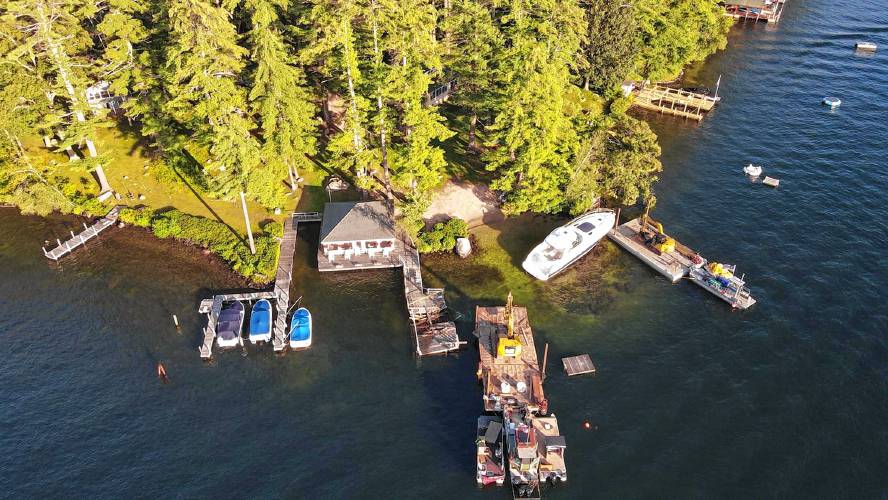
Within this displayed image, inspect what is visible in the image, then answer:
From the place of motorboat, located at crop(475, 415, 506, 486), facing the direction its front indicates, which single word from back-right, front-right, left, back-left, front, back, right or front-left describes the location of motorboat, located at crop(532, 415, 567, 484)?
right

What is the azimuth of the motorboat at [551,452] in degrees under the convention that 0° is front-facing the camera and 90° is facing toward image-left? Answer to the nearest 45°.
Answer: approximately 180°

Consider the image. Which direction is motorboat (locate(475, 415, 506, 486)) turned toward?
away from the camera

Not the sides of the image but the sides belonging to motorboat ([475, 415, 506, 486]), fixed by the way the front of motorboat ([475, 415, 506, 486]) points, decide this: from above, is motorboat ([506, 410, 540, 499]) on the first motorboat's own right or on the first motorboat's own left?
on the first motorboat's own right

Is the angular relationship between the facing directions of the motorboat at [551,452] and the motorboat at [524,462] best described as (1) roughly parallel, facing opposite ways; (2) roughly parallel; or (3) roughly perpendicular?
roughly parallel

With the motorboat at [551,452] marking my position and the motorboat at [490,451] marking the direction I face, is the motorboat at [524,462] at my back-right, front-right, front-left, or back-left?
front-left

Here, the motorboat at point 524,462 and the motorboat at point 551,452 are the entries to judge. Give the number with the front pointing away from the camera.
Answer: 2

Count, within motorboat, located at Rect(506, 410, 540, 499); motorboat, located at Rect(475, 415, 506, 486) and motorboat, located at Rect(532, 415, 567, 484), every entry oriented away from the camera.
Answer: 3

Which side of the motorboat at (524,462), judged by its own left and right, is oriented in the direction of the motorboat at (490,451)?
left

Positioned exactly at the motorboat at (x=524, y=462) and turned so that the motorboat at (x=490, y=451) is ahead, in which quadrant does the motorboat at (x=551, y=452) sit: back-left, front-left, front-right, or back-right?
back-right

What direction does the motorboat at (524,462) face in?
away from the camera

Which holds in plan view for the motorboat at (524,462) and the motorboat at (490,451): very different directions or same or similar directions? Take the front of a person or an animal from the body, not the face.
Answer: same or similar directions

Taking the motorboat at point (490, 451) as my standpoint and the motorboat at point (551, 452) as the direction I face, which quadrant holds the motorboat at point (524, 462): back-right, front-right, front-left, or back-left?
front-right

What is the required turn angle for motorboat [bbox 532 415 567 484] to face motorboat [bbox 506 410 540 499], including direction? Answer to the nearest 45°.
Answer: approximately 135° to its left
